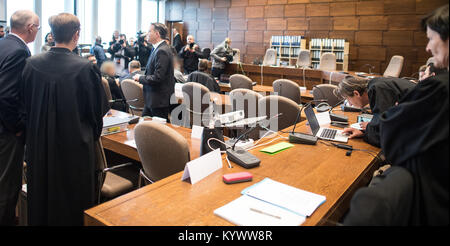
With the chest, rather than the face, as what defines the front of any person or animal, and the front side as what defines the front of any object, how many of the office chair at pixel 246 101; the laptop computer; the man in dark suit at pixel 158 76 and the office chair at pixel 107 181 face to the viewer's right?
2

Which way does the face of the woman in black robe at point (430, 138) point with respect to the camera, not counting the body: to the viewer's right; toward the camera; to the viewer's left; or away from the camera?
to the viewer's left

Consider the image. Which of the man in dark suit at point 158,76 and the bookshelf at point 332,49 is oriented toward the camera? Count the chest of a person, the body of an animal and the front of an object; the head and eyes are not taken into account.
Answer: the bookshelf

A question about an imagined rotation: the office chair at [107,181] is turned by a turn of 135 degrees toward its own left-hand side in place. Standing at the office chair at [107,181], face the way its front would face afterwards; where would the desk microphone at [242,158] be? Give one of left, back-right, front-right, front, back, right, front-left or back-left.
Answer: back

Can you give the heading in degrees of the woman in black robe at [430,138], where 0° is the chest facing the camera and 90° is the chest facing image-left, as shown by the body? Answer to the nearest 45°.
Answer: approximately 90°

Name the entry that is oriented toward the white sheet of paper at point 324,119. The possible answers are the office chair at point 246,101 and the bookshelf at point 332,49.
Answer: the bookshelf

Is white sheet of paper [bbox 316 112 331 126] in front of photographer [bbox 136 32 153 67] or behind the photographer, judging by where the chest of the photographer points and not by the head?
in front

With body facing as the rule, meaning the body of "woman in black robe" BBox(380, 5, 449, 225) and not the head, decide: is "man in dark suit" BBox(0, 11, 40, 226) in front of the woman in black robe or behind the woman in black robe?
in front

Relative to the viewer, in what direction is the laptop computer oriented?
to the viewer's right

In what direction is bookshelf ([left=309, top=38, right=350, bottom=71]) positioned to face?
toward the camera

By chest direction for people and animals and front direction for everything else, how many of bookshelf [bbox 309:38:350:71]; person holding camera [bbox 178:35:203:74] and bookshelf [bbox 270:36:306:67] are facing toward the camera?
3

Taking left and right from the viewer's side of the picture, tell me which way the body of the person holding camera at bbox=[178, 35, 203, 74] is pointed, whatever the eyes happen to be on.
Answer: facing the viewer

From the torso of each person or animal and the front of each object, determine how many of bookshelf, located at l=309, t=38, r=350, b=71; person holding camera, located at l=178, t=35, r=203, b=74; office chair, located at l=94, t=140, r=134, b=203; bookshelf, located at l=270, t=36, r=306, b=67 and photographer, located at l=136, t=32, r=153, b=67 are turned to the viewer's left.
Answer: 0

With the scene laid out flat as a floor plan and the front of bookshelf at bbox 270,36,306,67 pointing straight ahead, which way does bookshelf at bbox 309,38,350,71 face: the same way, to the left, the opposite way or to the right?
the same way

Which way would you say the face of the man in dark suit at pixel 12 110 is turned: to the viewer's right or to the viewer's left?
to the viewer's right
